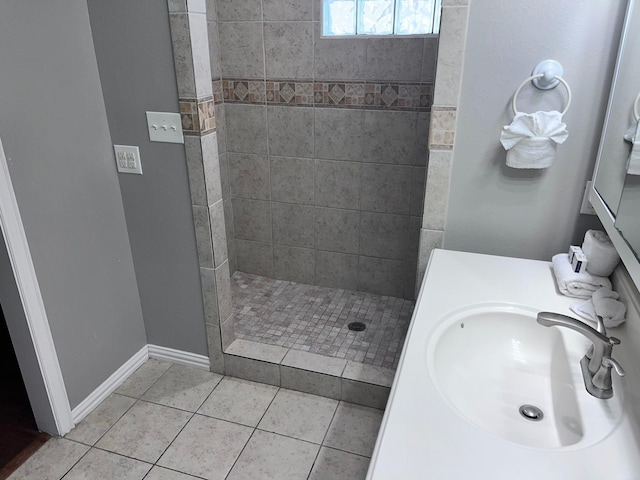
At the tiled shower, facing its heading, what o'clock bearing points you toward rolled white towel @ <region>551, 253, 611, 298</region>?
The rolled white towel is roughly at 11 o'clock from the tiled shower.

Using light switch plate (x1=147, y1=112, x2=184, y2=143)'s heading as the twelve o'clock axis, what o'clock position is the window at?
The window is roughly at 7 o'clock from the light switch plate.

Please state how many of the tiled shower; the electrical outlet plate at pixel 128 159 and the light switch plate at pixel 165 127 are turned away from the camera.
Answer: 0

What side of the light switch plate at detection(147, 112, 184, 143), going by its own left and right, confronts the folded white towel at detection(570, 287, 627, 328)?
left

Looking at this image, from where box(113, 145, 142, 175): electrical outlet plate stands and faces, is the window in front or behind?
behind

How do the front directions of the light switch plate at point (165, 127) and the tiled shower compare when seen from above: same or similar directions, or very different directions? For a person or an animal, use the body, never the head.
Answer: same or similar directions

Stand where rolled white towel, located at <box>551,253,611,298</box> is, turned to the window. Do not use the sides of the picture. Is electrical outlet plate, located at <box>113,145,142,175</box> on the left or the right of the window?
left

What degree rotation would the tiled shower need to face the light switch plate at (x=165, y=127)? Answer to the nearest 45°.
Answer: approximately 45° to its right

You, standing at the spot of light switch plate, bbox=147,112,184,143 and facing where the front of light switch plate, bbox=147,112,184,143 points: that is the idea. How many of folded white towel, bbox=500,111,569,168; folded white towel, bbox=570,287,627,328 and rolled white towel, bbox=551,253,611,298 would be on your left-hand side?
3

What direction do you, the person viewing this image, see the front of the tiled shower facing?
facing the viewer

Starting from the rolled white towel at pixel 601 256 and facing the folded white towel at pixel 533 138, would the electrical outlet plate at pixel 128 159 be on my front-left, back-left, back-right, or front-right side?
front-left

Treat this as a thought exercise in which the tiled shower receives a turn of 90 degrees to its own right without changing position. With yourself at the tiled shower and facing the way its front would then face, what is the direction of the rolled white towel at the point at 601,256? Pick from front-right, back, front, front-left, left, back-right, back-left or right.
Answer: back-left

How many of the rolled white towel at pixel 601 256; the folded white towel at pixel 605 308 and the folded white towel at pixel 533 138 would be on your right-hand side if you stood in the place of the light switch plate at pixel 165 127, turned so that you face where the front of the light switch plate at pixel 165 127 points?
0
